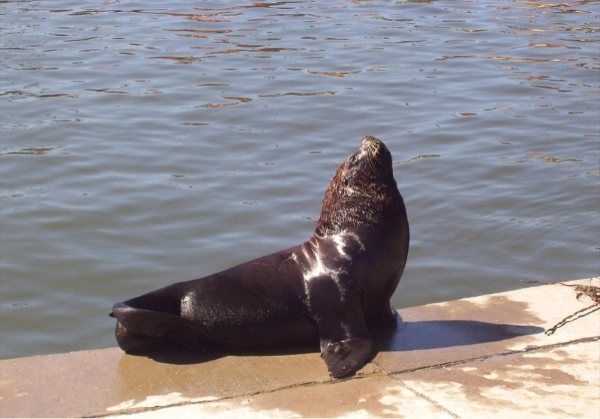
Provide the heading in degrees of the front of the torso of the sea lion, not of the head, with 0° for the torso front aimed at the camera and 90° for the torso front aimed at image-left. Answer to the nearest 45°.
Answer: approximately 270°
